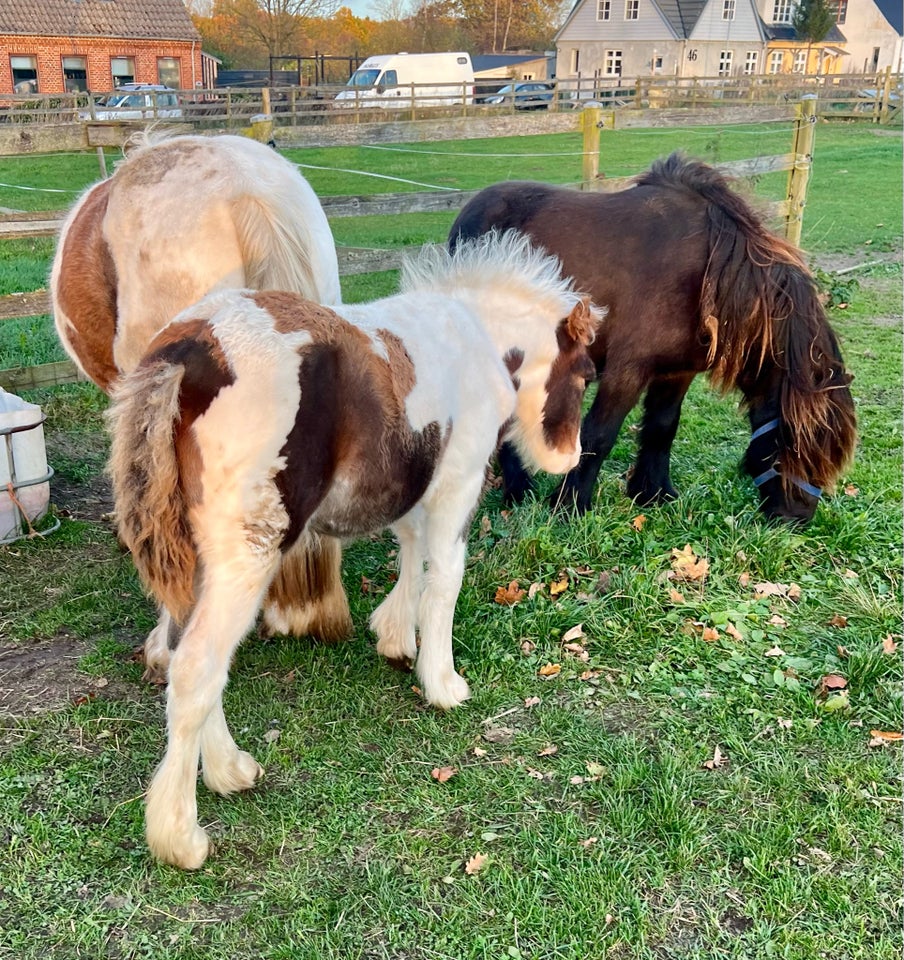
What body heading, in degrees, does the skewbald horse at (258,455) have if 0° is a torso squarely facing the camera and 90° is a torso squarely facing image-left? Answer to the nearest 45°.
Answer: approximately 225°
